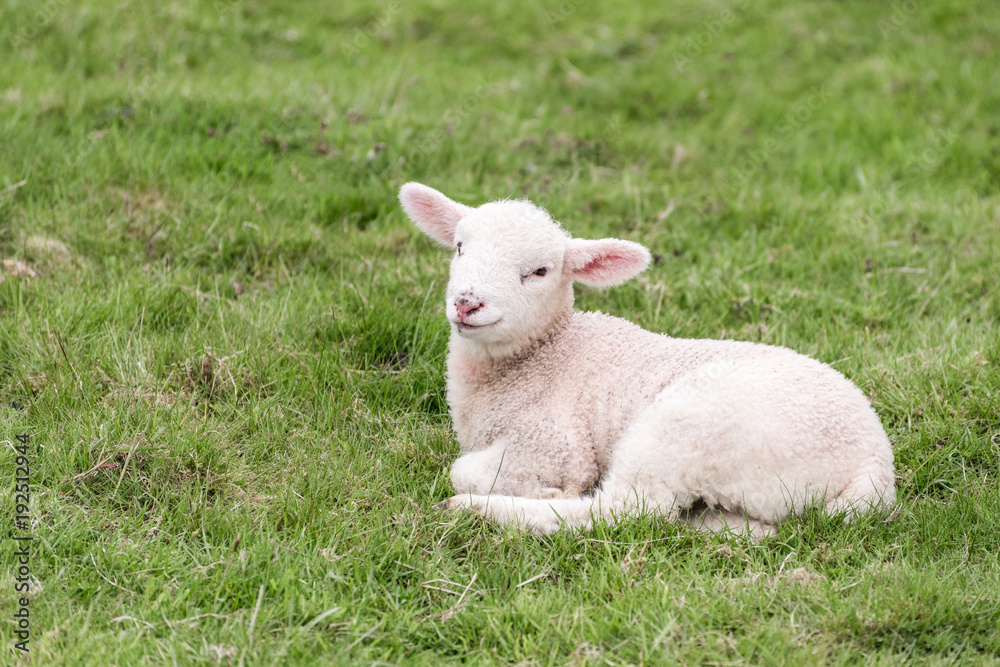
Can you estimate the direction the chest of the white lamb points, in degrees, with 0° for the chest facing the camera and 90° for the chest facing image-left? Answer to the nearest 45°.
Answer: approximately 90°
